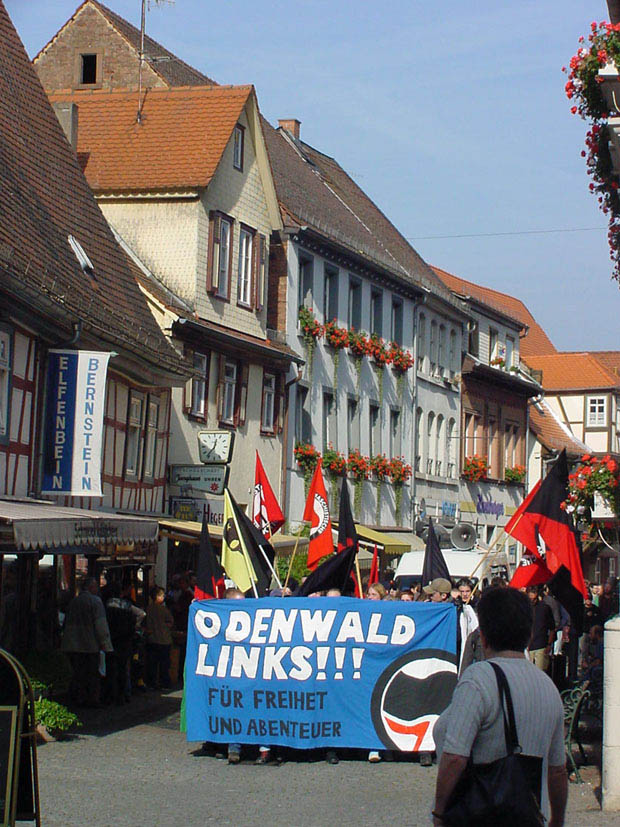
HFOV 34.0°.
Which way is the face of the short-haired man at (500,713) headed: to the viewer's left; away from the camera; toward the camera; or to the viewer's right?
away from the camera

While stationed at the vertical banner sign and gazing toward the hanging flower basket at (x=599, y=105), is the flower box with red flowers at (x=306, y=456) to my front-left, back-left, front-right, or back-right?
back-left

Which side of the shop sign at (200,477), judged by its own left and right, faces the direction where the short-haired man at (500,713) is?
front

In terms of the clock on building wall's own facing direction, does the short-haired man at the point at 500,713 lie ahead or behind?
ahead

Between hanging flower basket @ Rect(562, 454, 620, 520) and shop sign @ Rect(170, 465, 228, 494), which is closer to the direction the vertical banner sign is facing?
the hanging flower basket

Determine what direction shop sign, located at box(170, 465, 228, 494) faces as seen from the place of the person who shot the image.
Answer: facing the viewer

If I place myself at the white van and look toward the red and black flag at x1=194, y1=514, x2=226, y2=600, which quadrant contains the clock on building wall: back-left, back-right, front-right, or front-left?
front-right

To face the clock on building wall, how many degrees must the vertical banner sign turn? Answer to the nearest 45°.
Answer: approximately 135° to its left

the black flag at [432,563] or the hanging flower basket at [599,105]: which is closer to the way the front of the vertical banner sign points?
the hanging flower basket

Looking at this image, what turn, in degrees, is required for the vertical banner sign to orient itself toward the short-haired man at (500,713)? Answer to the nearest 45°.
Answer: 0° — it already faces them

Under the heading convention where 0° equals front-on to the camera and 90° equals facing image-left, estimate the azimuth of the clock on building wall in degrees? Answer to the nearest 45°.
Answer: approximately 0°

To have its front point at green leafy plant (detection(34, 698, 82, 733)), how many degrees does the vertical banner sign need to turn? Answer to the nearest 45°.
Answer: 0° — it already faces it

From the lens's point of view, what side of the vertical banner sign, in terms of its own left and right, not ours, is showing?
front
